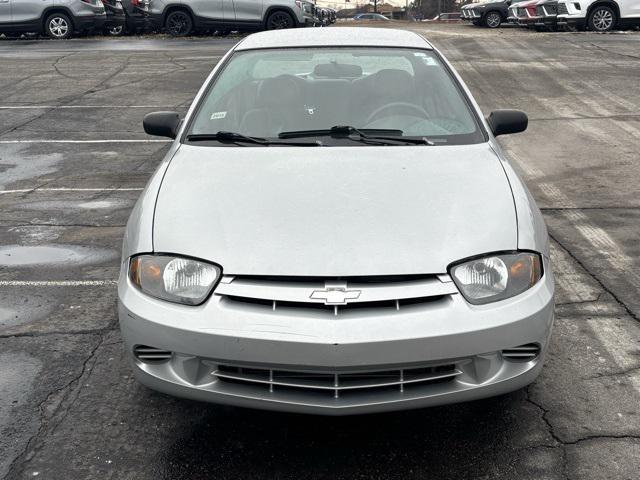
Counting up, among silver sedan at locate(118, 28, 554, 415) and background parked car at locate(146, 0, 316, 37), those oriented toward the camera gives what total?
1

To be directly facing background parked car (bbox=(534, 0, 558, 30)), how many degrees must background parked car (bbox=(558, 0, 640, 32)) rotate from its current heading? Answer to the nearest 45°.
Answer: approximately 45° to its right
